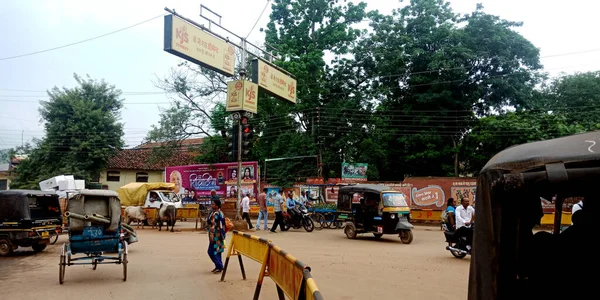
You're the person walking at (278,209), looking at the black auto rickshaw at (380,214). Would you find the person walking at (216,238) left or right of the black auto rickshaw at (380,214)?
right

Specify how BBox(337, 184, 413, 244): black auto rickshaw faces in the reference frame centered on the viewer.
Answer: facing the viewer and to the right of the viewer

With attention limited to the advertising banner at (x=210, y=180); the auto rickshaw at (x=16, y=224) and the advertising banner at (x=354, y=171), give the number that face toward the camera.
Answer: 2

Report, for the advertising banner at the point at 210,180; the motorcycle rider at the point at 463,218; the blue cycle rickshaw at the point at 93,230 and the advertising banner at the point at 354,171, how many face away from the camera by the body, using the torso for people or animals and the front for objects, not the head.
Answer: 1

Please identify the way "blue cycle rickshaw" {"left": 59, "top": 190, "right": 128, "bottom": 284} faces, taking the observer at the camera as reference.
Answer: facing away from the viewer

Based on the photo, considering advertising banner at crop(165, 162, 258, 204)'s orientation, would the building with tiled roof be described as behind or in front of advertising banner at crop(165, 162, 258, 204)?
behind

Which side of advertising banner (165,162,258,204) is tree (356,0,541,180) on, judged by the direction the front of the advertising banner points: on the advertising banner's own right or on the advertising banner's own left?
on the advertising banner's own left

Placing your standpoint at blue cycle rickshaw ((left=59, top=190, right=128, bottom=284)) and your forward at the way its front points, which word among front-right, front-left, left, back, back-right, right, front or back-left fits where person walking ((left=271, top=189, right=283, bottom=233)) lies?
front-right

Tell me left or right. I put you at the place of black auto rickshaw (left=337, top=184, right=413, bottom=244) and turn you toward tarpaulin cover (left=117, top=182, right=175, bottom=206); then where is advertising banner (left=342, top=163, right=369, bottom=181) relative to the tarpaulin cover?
right

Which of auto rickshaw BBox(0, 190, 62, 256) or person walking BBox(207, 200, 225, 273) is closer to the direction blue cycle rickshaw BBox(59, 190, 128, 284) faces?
the auto rickshaw

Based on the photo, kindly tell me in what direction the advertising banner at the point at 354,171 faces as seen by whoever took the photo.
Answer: facing the viewer

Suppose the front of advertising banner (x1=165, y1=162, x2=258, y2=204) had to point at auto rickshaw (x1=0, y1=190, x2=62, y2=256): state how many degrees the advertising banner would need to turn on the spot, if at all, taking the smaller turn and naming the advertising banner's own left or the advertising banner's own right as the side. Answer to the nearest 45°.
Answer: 0° — it already faces it

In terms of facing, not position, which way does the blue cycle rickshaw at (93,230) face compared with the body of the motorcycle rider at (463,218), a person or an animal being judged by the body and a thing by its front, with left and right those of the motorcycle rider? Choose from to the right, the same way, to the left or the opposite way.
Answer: the opposite way

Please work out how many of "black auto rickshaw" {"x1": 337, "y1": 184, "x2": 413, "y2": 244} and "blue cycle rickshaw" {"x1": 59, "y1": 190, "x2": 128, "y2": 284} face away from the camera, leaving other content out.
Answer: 1

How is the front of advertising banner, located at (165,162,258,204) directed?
toward the camera

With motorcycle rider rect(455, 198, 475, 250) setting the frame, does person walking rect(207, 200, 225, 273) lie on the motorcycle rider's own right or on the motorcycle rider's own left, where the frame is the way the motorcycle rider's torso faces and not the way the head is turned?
on the motorcycle rider's own right
